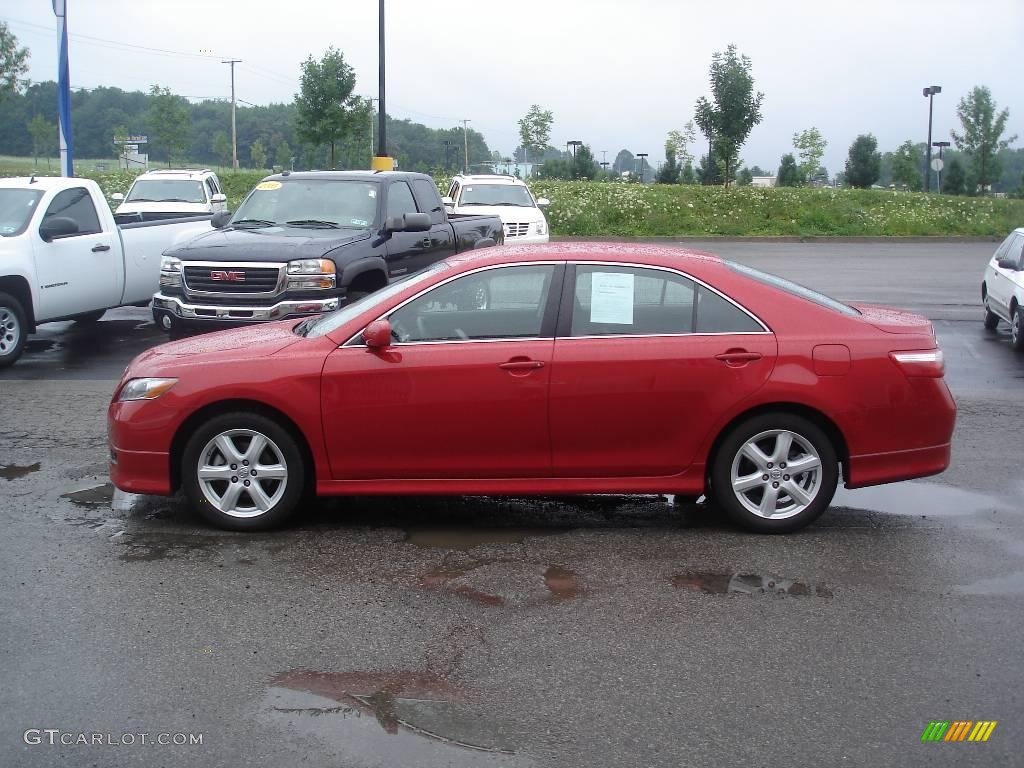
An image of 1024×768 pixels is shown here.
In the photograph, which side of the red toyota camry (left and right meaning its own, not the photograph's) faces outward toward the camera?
left

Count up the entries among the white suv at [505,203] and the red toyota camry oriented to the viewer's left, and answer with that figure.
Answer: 1

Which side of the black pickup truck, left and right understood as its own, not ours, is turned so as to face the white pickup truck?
right

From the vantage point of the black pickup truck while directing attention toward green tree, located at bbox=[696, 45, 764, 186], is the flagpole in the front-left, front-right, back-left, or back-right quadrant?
front-left

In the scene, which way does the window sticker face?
toward the camera

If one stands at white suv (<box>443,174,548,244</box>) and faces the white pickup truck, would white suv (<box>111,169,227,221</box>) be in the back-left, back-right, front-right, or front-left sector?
front-right

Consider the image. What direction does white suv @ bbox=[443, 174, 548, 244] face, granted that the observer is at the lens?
facing the viewer and to the right of the viewer

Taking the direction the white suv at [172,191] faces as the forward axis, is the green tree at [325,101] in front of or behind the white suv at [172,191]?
behind

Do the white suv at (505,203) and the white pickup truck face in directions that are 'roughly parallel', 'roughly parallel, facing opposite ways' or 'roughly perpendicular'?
roughly perpendicular

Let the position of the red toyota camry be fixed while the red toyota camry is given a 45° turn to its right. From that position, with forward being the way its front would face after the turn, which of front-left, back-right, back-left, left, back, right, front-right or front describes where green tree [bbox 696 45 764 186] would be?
front-right

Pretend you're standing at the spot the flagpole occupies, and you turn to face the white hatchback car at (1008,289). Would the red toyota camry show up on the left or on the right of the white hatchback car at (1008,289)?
right

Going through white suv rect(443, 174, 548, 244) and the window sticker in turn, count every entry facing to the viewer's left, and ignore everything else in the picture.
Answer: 0

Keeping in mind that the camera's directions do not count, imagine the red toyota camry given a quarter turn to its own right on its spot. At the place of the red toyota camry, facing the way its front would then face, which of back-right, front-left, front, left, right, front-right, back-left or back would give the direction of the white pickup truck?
front-left

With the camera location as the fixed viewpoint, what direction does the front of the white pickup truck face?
facing the viewer and to the left of the viewer

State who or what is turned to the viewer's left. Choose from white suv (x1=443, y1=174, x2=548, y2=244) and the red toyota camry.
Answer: the red toyota camry

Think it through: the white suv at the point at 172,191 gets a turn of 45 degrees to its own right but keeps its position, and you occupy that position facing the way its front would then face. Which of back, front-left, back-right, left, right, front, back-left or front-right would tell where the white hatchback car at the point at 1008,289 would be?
back-left
